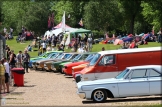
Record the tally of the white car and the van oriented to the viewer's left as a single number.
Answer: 2

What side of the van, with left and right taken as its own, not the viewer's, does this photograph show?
left

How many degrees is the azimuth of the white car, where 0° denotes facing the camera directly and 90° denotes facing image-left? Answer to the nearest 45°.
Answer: approximately 90°

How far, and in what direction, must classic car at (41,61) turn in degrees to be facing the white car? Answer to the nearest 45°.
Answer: approximately 45° to its left
